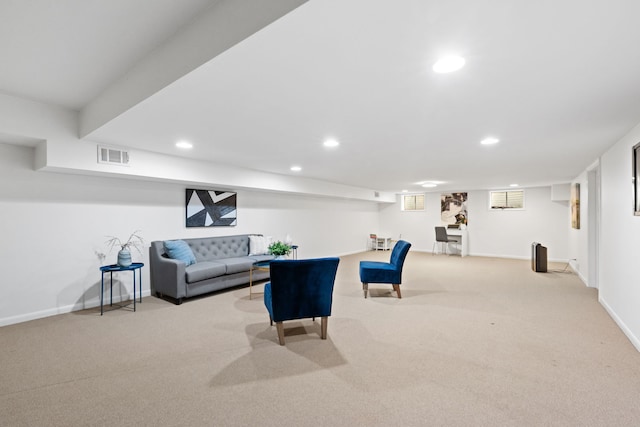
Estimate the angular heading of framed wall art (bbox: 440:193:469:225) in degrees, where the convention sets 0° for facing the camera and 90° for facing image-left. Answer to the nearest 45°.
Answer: approximately 0°

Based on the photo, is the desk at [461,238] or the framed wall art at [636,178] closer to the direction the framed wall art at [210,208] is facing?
the framed wall art

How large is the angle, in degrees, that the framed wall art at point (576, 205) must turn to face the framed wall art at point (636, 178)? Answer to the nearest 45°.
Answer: approximately 90° to its left

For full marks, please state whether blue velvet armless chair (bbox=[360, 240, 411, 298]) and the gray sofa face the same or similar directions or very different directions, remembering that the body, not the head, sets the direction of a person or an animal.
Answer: very different directions

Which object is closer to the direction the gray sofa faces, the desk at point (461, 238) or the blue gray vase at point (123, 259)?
the desk

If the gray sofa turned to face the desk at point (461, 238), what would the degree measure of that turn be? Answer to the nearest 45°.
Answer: approximately 45° to its left

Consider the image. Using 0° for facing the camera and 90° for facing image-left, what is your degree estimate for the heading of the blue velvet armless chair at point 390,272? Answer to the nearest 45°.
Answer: approximately 90°

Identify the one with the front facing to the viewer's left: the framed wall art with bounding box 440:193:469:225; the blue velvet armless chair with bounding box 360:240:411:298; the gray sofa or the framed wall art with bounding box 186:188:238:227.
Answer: the blue velvet armless chair

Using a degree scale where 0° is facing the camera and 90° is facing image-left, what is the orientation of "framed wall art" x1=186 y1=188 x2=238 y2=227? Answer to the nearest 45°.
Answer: approximately 315°

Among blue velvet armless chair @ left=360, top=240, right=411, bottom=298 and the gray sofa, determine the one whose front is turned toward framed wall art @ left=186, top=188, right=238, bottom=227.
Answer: the blue velvet armless chair

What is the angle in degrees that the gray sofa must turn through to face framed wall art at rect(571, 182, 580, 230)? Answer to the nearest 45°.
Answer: approximately 45° to its left
